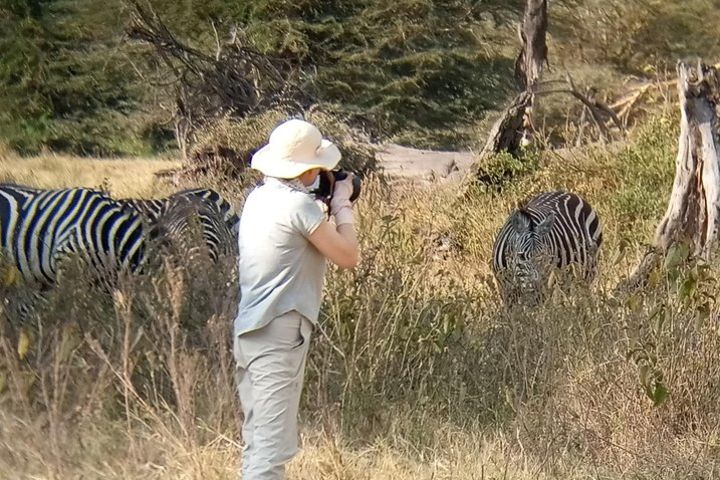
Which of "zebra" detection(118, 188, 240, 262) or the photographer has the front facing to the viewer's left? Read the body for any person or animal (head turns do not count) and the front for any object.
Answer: the zebra

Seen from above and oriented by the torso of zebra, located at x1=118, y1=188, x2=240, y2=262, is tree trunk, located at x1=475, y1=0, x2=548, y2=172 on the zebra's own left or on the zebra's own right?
on the zebra's own right

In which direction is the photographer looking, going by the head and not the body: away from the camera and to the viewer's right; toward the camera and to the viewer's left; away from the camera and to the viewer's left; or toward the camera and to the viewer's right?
away from the camera and to the viewer's right

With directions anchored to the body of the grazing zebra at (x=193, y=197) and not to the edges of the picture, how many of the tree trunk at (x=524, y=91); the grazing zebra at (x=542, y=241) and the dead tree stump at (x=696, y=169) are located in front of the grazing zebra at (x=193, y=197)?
0

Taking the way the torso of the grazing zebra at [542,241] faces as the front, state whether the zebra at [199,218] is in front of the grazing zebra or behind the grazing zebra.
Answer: in front

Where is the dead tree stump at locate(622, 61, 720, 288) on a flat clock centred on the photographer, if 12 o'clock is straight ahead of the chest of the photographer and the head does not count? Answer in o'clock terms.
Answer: The dead tree stump is roughly at 12 o'clock from the photographer.

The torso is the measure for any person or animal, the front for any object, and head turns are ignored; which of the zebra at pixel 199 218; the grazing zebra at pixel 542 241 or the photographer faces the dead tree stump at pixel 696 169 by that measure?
the photographer

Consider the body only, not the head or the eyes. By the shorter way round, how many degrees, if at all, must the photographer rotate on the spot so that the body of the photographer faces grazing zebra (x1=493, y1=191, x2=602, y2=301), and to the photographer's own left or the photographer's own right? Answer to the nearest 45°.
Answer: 0° — they already face it

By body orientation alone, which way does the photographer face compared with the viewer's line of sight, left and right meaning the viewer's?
facing away from the viewer and to the right of the viewer

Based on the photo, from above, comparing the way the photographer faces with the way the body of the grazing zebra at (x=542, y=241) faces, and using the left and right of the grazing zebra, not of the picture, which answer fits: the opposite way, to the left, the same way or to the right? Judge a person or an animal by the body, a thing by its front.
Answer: the opposite way

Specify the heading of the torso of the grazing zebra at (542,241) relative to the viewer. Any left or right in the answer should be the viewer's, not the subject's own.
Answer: facing the viewer and to the left of the viewer

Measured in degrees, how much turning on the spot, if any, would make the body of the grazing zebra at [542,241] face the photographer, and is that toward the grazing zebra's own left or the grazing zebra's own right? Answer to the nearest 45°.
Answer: approximately 45° to the grazing zebra's own left

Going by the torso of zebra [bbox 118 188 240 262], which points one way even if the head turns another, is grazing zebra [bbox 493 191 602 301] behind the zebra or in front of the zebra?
behind
